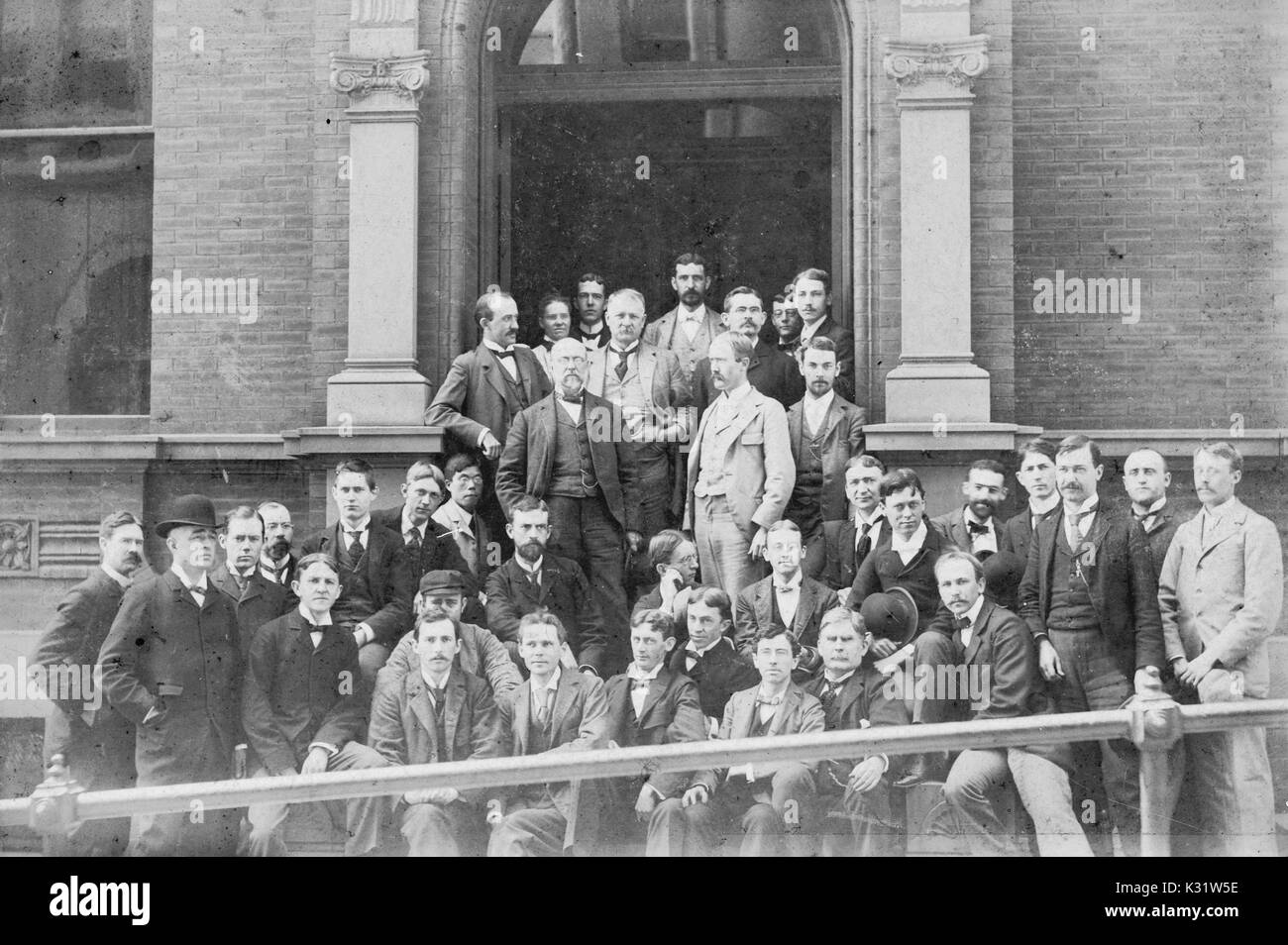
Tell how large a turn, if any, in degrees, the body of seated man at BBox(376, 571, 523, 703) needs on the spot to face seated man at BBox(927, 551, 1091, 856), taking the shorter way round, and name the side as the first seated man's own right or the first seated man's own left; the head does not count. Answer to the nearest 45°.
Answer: approximately 90° to the first seated man's own left

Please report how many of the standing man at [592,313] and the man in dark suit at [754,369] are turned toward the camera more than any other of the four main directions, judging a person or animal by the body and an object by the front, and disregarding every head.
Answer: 2

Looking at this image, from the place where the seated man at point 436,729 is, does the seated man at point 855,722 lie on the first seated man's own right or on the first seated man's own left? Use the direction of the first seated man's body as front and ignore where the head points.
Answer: on the first seated man's own left

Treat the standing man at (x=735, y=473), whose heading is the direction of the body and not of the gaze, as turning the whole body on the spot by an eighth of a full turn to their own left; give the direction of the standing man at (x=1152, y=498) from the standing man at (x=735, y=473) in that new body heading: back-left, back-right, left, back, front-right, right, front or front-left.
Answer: left

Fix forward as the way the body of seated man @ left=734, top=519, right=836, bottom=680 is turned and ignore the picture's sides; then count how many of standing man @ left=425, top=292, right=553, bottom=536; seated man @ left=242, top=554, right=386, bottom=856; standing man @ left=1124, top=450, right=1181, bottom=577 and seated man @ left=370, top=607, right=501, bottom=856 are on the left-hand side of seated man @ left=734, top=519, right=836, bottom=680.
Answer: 1

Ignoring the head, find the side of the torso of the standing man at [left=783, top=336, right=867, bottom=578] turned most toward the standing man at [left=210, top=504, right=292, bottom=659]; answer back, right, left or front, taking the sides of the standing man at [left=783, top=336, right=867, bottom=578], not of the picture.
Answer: right
